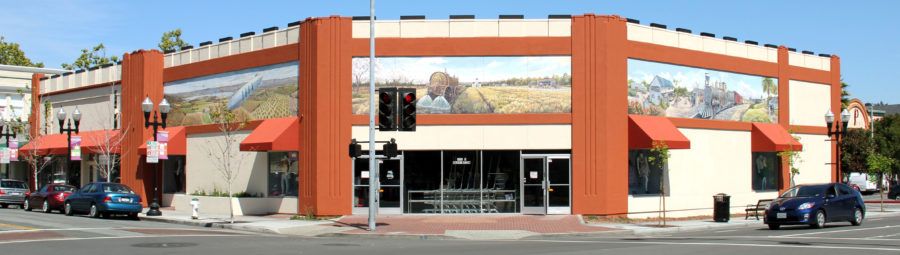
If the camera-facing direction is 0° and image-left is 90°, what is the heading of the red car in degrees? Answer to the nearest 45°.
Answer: approximately 135°

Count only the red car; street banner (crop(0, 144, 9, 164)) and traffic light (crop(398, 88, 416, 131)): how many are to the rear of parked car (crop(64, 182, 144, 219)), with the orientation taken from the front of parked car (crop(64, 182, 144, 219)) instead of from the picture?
1

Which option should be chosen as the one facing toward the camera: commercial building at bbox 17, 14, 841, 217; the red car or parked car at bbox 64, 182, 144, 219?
the commercial building

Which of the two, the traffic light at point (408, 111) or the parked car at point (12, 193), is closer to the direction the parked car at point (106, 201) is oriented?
the parked car

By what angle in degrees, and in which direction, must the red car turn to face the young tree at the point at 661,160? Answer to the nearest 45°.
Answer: approximately 180°

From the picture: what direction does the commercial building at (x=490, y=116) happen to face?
toward the camera

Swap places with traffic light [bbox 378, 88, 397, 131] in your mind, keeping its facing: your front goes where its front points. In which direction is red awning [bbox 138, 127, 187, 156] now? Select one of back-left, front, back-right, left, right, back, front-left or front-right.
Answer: right

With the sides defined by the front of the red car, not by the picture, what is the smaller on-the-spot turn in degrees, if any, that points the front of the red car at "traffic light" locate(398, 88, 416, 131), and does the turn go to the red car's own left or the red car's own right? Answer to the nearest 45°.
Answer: approximately 180°

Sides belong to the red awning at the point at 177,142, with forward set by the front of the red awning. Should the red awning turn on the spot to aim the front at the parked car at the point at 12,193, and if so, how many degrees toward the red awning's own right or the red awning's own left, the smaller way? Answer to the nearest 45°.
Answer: approximately 90° to the red awning's own right

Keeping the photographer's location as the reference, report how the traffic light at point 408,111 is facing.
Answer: facing the viewer and to the right of the viewer

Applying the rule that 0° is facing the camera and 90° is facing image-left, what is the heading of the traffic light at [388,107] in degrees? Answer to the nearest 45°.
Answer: approximately 45°

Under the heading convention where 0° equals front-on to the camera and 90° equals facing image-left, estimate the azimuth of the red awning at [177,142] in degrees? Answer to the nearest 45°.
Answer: approximately 45°

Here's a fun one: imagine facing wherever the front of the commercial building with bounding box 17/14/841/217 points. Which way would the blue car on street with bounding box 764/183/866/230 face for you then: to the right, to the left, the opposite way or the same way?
to the right

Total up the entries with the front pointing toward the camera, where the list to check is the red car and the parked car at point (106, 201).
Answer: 0

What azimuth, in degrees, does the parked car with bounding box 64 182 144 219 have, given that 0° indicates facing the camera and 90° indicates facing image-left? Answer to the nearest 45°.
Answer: approximately 135°

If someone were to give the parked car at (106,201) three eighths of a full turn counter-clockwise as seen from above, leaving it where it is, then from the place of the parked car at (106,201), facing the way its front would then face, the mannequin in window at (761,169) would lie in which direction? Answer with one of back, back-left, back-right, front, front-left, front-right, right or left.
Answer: left

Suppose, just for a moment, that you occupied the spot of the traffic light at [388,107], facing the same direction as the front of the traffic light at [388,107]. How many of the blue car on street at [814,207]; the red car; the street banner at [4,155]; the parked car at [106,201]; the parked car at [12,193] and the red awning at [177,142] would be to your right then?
5

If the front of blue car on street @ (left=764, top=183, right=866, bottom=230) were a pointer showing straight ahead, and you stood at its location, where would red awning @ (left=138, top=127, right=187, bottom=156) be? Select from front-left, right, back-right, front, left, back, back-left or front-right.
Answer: front-right
